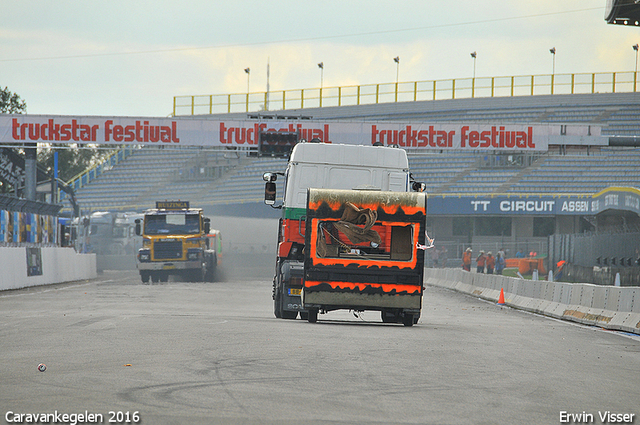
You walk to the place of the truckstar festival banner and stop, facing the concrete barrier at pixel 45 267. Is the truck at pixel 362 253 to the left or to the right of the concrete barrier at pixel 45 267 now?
left

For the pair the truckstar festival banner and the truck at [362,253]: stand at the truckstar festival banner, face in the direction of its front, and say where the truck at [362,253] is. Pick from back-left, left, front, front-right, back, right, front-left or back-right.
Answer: front

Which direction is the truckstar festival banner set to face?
toward the camera

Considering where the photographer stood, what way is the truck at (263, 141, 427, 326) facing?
facing away from the viewer

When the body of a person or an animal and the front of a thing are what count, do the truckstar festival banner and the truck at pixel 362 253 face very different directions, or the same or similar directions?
very different directions

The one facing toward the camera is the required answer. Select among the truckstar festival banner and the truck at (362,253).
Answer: the truckstar festival banner

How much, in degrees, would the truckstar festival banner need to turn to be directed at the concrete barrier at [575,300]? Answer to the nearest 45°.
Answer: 0° — it already faces it

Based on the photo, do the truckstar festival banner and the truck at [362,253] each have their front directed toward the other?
yes

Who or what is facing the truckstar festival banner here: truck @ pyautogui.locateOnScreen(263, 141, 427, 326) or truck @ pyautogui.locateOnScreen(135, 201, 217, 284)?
truck @ pyautogui.locateOnScreen(263, 141, 427, 326)

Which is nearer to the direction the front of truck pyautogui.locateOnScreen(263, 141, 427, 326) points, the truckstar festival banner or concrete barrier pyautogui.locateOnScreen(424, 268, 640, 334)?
the truckstar festival banner

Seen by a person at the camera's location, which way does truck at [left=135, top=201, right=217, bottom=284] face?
facing the viewer

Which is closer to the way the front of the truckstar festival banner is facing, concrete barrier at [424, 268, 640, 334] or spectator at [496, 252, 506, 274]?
the concrete barrier

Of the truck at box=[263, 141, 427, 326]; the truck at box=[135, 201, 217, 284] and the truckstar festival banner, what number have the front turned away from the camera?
1

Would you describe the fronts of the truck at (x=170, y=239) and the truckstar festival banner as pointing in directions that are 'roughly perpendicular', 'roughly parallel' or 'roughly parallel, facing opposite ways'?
roughly parallel

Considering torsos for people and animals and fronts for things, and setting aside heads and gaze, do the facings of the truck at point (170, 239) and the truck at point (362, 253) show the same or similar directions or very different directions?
very different directions
